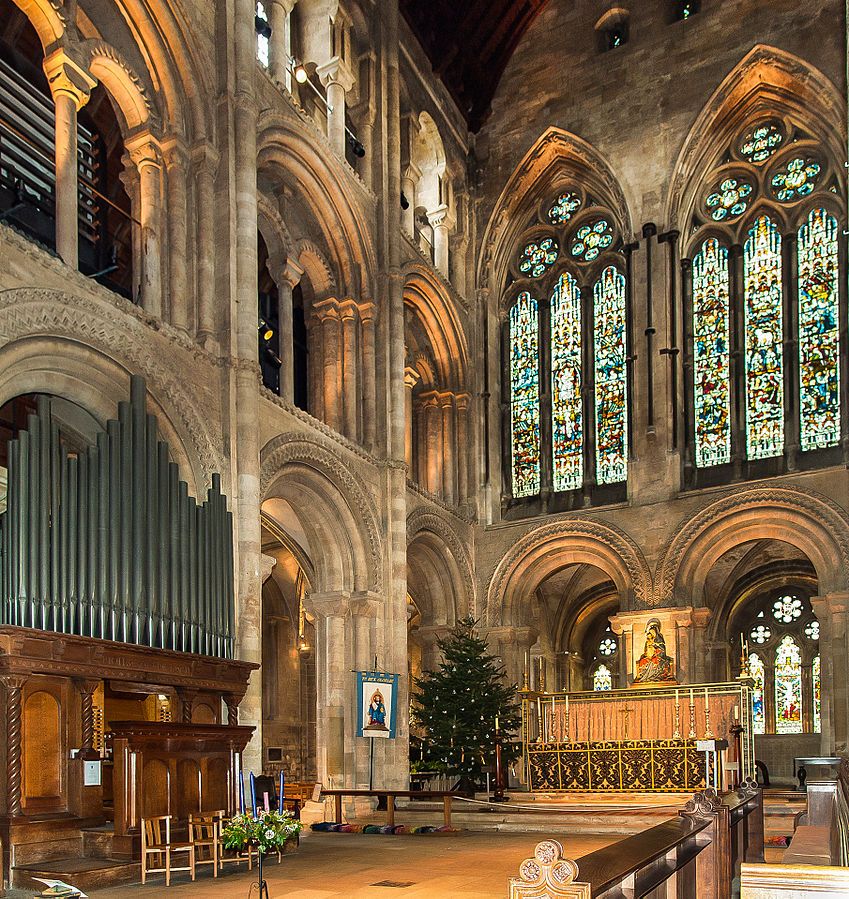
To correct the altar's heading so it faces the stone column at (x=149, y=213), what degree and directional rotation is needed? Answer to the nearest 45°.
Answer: approximately 45° to its right

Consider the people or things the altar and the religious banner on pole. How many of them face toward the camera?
2

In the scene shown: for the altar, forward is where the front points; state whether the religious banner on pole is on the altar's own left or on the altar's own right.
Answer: on the altar's own right

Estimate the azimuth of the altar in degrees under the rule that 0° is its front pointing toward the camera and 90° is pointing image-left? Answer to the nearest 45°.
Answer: approximately 0°
